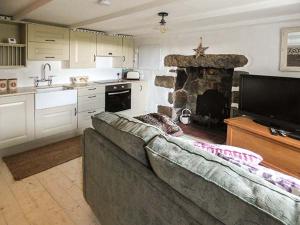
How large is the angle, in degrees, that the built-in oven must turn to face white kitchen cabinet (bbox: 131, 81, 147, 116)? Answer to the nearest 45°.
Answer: approximately 90° to its left

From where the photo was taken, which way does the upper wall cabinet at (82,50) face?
toward the camera

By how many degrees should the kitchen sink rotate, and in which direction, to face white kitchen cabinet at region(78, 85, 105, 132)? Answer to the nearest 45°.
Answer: approximately 135° to its left

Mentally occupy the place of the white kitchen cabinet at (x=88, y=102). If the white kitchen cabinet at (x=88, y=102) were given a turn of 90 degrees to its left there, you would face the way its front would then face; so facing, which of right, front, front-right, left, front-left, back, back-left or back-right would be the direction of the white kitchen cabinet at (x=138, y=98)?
front

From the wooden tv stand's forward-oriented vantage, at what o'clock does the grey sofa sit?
The grey sofa is roughly at 11 o'clock from the wooden tv stand.

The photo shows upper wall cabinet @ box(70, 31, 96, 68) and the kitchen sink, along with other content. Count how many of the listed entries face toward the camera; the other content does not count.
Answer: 2

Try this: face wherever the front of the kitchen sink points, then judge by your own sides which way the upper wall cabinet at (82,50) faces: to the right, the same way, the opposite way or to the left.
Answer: the same way

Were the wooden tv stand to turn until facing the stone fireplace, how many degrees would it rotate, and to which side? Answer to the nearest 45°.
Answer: approximately 90° to its right

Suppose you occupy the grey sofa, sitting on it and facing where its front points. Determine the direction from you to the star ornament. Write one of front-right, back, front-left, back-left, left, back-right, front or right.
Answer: front-left

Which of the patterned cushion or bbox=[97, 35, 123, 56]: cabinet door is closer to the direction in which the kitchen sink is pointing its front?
the patterned cushion

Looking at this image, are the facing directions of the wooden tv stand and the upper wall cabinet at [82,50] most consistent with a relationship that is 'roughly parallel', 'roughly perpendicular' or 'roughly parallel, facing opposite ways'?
roughly perpendicular

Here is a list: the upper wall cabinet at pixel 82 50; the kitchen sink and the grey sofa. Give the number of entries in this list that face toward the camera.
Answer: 2

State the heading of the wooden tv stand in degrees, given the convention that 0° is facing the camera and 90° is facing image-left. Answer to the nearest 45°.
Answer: approximately 45°

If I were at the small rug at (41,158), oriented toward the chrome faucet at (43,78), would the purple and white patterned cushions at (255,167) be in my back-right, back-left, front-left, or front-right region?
back-right

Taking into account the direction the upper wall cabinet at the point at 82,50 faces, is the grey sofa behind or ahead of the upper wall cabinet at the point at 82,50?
ahead

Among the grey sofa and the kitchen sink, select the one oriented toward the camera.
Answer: the kitchen sink

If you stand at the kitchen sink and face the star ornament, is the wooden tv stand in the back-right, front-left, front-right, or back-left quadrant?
front-right
